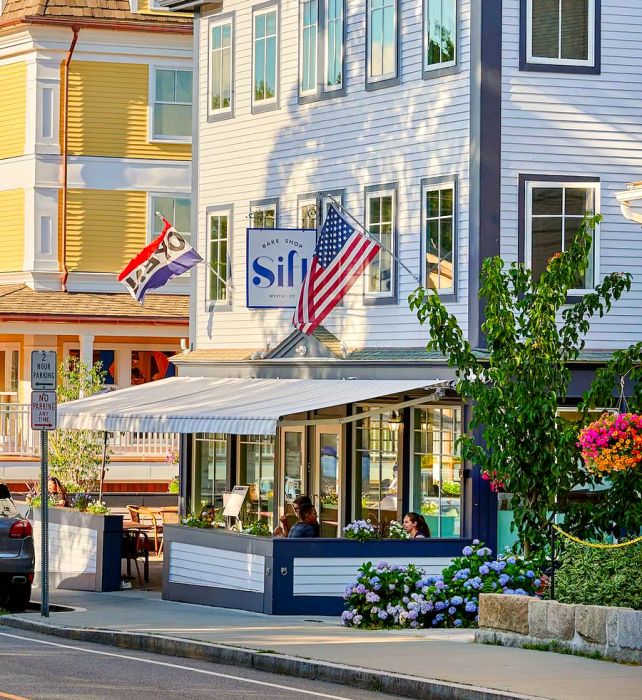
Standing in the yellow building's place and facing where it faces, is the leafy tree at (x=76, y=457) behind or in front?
in front

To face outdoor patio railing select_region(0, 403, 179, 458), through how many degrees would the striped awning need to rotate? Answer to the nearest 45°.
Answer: approximately 135° to its right

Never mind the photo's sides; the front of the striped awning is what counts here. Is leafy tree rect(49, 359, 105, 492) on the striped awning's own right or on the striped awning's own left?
on the striped awning's own right

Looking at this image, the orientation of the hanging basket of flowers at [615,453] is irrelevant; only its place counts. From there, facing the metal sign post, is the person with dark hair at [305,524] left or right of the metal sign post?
right

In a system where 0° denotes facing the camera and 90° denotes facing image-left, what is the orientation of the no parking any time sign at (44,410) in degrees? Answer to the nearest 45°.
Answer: approximately 0°

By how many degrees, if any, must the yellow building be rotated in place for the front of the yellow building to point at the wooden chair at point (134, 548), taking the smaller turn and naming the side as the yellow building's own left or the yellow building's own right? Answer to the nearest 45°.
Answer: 0° — it already faces it

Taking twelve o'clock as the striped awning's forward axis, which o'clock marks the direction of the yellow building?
The yellow building is roughly at 4 o'clock from the striped awning.

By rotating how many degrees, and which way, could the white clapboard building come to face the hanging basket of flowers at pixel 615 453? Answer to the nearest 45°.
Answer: approximately 45° to its left

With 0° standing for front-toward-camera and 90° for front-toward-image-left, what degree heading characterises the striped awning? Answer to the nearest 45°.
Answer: approximately 45°

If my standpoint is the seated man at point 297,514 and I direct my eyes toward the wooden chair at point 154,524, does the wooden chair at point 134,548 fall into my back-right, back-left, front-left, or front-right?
front-left

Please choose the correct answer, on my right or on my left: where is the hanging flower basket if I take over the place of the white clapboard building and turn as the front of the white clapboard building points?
on my left

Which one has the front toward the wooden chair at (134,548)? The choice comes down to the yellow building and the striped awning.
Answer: the yellow building

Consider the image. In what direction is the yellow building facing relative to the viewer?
toward the camera
